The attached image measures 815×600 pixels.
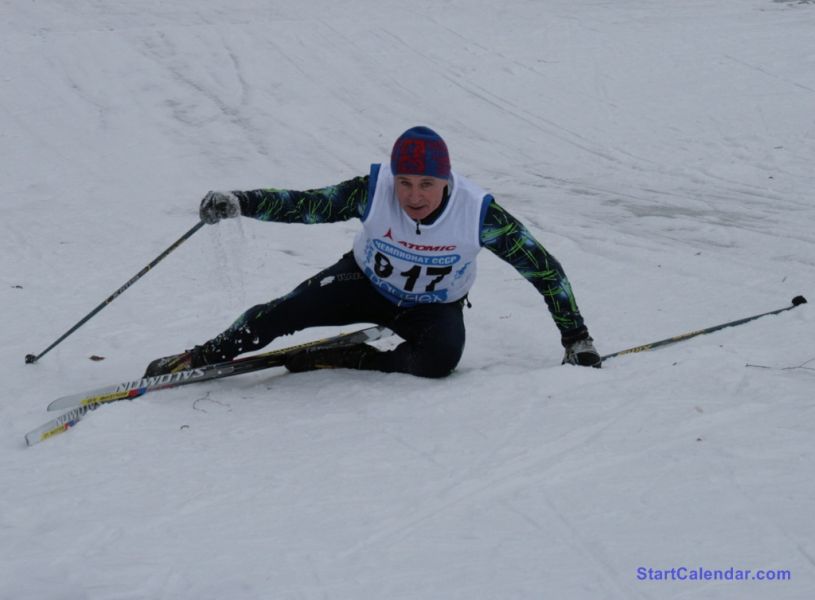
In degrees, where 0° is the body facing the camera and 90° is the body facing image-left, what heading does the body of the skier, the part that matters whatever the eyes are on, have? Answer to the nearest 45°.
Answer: approximately 0°
